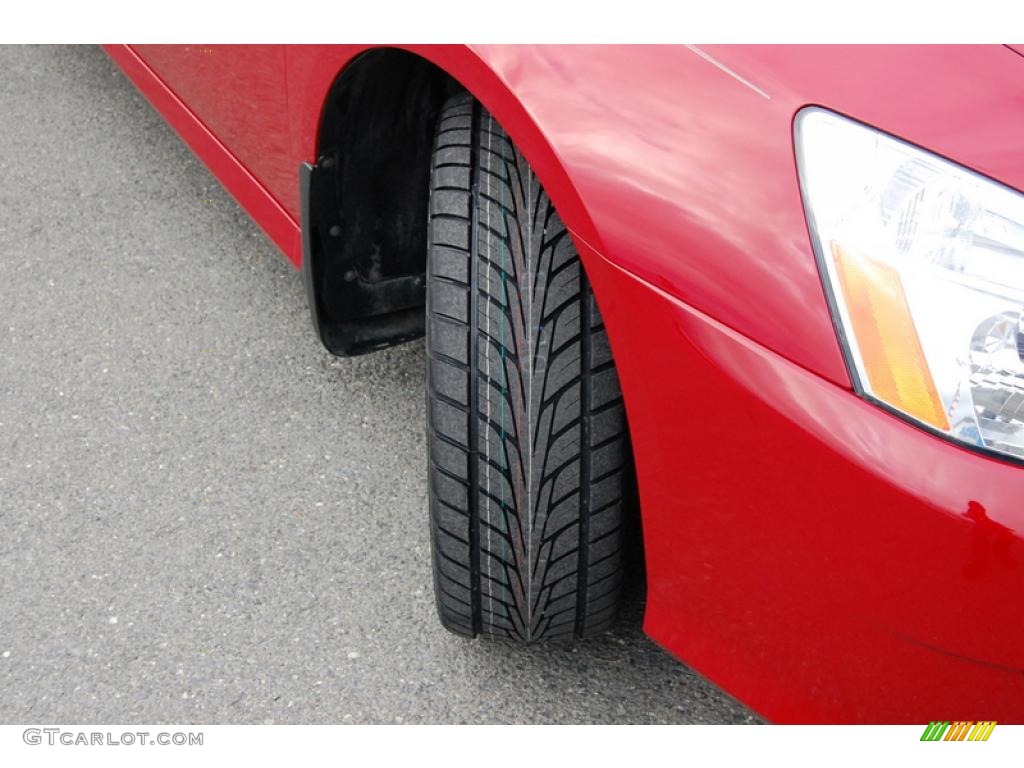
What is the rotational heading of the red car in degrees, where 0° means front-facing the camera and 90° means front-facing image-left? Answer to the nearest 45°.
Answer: approximately 315°
